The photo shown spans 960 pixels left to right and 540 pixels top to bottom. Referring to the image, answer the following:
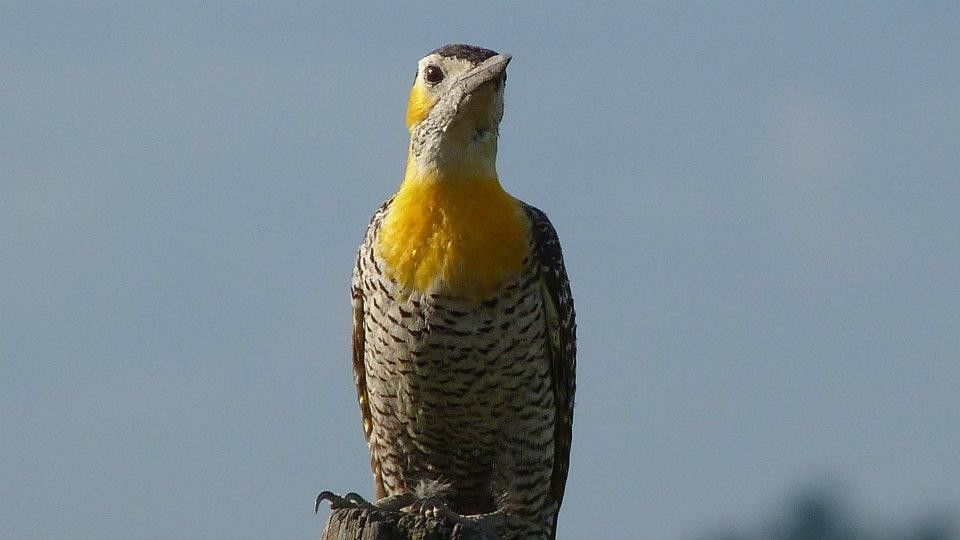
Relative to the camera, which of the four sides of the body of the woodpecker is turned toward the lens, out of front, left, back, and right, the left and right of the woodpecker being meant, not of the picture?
front
